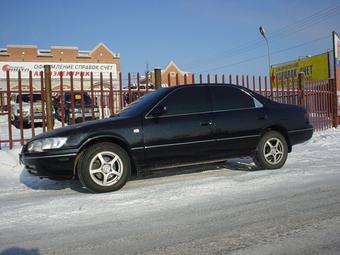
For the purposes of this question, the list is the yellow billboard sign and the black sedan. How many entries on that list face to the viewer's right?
0

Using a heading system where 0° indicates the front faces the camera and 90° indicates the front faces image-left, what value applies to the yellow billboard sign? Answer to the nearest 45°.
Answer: approximately 45°

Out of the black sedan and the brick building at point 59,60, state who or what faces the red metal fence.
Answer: the brick building

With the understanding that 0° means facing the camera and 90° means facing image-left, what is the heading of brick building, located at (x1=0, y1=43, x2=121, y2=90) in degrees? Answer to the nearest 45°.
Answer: approximately 0°

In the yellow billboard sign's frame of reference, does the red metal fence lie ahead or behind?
ahead

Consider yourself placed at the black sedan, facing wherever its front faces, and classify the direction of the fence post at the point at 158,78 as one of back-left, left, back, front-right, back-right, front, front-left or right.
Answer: back-right

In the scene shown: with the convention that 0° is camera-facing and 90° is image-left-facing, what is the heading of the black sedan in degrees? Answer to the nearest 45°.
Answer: approximately 45°

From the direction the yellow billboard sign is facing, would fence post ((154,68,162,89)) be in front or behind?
in front

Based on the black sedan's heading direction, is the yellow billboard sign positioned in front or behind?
behind

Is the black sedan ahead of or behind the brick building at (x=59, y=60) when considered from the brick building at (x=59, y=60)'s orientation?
ahead
